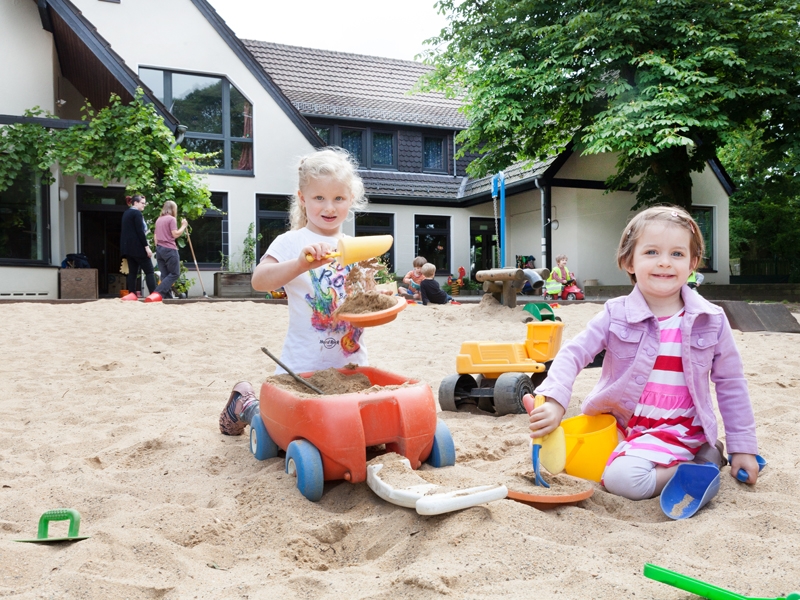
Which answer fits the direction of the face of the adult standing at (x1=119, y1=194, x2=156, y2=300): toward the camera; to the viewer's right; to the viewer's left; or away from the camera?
to the viewer's right

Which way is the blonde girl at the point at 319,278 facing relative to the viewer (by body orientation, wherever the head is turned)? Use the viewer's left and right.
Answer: facing the viewer and to the right of the viewer

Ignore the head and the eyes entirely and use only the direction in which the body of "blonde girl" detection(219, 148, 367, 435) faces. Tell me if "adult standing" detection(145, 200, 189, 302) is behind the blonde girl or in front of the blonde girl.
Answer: behind

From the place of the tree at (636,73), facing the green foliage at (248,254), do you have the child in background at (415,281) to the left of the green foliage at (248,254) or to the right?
left

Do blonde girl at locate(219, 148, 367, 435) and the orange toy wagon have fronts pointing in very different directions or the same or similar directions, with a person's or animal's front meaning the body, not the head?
same or similar directions

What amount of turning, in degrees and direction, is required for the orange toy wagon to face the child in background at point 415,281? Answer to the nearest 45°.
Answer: approximately 135° to its left

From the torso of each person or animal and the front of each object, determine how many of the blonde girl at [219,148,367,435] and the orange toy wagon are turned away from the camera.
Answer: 0

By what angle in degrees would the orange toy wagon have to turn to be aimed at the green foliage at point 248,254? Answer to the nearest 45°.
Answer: approximately 135° to its left
